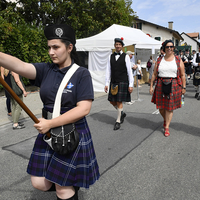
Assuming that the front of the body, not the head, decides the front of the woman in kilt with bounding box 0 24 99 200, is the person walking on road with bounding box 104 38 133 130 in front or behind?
behind

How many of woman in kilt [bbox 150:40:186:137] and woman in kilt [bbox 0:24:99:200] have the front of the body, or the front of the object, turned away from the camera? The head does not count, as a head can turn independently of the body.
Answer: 0

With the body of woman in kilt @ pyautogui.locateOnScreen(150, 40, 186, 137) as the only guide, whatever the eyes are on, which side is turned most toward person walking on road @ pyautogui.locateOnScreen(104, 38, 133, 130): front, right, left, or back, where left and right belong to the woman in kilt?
right

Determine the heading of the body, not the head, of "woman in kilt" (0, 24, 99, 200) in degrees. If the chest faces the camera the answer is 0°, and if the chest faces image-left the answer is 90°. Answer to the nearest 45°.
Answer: approximately 45°

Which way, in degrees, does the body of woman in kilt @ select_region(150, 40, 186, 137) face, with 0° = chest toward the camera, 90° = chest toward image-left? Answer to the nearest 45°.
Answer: approximately 0°

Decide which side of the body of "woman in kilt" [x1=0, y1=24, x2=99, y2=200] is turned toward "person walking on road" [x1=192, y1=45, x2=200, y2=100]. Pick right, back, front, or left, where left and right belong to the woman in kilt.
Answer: back

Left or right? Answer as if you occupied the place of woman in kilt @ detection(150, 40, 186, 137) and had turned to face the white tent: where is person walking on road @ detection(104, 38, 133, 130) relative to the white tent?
left

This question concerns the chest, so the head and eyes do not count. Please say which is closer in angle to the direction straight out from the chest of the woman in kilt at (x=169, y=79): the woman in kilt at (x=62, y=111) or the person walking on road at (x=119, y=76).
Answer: the woman in kilt

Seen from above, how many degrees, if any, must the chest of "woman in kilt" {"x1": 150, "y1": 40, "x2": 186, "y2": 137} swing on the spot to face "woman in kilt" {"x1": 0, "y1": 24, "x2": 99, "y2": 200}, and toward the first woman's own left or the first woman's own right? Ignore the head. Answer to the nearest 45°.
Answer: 0° — they already face them

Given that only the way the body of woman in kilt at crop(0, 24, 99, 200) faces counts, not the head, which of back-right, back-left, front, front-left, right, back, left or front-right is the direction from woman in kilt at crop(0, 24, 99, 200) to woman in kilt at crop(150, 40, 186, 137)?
back

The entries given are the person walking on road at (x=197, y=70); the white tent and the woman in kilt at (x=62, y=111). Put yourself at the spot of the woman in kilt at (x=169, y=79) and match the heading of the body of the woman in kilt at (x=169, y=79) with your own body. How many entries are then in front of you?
1
